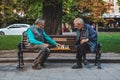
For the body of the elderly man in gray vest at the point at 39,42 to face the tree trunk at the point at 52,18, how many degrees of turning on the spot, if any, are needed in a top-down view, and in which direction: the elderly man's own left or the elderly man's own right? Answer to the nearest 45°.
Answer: approximately 135° to the elderly man's own left

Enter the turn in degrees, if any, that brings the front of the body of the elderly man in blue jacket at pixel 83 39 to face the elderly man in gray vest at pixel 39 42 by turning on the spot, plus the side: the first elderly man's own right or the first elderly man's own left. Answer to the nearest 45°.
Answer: approximately 45° to the first elderly man's own right

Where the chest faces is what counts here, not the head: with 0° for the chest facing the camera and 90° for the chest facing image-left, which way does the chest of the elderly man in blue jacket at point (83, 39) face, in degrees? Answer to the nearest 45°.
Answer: approximately 45°

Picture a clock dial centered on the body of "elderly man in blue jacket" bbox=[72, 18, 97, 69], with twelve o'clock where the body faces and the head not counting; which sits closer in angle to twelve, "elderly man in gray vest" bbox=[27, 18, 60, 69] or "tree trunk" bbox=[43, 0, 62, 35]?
the elderly man in gray vest

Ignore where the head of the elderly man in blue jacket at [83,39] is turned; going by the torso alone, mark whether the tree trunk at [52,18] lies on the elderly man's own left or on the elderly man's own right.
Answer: on the elderly man's own right

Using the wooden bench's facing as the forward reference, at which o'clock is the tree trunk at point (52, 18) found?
The tree trunk is roughly at 6 o'clock from the wooden bench.

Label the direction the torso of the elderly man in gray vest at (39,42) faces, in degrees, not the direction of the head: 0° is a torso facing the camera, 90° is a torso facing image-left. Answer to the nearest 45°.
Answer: approximately 315°
